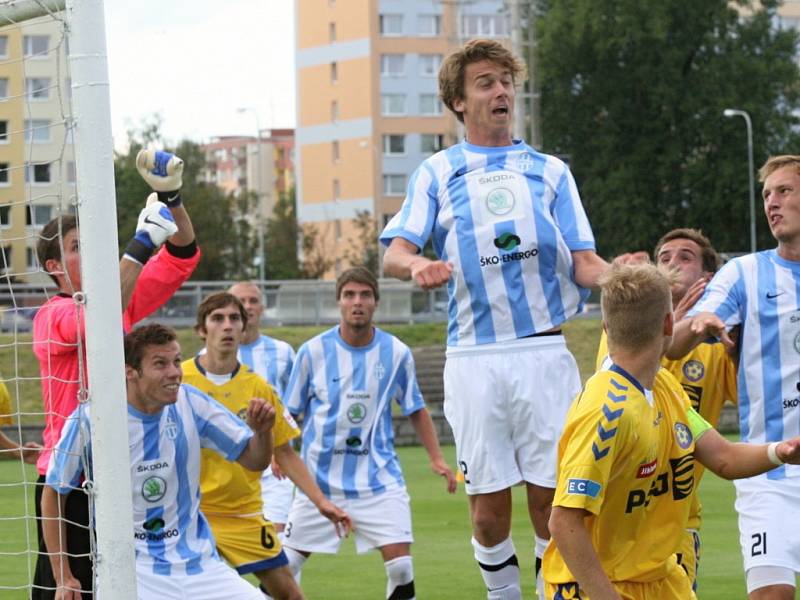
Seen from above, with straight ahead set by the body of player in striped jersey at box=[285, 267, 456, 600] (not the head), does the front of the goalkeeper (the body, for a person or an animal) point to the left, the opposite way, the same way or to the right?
to the left

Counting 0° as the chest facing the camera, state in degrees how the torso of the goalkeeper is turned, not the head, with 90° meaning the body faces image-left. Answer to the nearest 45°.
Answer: approximately 270°

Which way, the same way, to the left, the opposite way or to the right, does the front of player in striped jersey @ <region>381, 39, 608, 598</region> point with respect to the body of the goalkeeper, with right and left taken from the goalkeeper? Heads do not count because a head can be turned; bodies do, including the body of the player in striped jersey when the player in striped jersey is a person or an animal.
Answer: to the right

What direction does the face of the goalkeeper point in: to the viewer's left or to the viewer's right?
to the viewer's right

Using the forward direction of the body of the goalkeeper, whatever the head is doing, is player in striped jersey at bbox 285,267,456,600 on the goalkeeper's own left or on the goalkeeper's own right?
on the goalkeeper's own left

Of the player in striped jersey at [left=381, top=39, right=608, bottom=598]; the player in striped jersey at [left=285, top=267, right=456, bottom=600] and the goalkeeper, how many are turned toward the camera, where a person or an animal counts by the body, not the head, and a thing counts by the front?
2

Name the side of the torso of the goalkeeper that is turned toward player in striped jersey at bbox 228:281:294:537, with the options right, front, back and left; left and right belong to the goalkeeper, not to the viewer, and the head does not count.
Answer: left

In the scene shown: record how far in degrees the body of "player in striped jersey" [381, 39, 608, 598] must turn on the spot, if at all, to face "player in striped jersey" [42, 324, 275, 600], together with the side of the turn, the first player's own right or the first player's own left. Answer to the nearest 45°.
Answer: approximately 90° to the first player's own right
